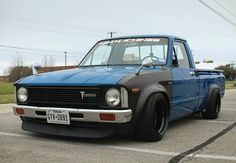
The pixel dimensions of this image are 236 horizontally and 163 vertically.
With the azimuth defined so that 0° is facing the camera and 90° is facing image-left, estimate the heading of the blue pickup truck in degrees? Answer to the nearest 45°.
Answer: approximately 45°
